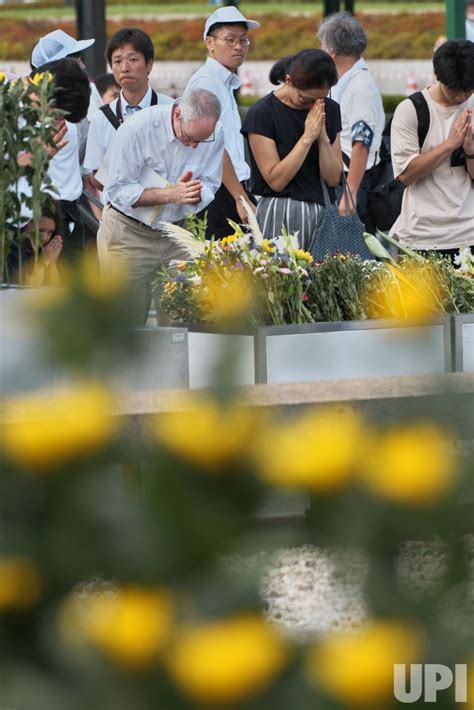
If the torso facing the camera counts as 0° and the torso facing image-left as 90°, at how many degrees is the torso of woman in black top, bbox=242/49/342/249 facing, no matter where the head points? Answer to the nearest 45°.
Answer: approximately 315°

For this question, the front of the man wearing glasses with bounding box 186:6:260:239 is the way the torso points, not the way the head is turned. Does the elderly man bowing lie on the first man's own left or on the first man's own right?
on the first man's own right

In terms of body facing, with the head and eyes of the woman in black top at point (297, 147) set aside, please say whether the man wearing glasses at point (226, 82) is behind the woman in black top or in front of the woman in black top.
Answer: behind

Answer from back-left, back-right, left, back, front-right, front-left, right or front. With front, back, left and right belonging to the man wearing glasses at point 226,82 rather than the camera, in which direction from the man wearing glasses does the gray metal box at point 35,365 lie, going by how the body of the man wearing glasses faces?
front-right

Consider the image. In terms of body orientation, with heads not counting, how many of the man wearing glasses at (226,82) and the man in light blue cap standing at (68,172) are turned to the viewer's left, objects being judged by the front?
0

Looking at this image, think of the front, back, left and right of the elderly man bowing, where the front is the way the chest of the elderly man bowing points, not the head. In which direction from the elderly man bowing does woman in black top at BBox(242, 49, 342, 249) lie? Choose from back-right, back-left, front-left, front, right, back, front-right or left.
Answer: front-left

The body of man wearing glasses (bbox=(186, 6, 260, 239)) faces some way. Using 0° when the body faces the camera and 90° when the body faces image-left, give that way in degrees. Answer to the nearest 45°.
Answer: approximately 315°

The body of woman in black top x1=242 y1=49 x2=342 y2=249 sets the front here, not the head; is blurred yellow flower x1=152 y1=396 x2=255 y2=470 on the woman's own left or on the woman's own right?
on the woman's own right

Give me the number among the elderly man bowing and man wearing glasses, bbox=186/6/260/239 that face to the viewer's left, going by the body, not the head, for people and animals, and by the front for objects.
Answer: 0

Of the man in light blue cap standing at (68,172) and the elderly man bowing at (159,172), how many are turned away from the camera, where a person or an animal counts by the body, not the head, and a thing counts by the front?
0

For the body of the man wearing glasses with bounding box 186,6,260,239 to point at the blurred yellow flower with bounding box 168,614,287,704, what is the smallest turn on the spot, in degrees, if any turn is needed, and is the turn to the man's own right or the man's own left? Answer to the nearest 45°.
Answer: approximately 45° to the man's own right
